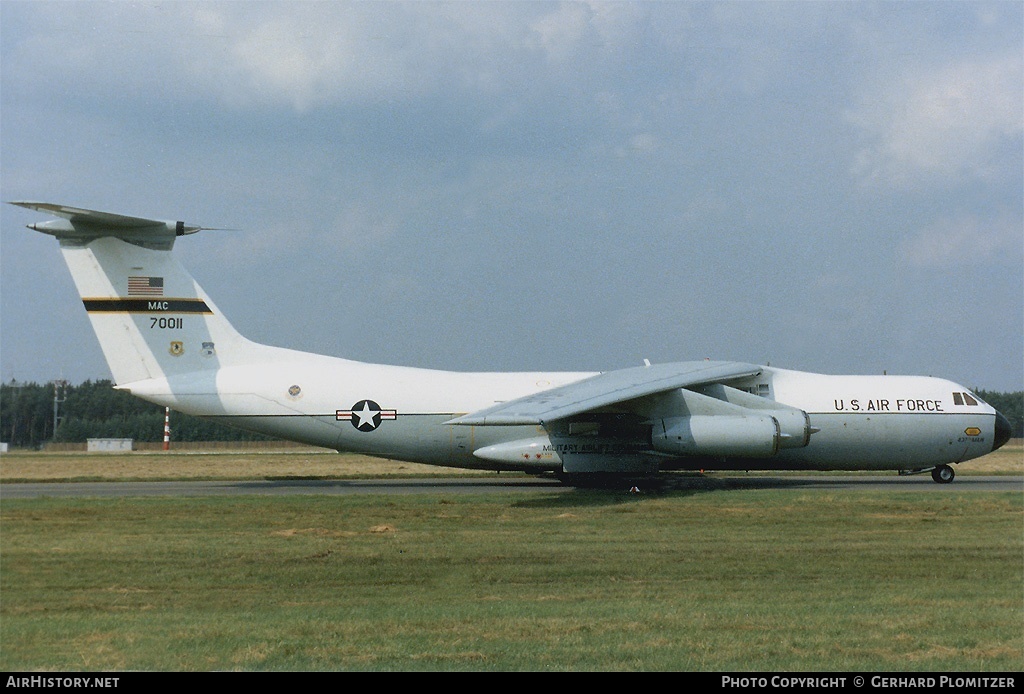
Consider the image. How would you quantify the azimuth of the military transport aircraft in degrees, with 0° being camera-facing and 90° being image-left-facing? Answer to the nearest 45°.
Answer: approximately 270°
